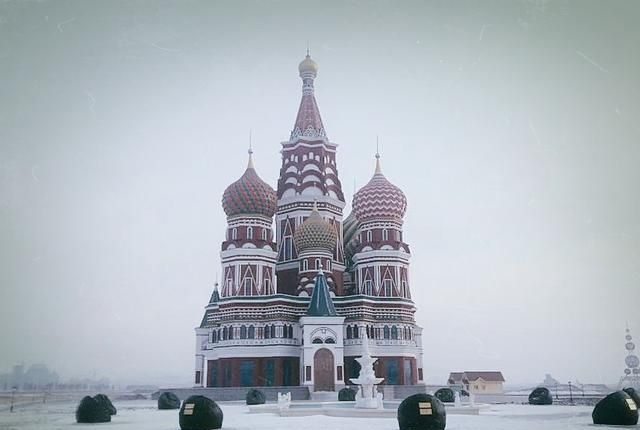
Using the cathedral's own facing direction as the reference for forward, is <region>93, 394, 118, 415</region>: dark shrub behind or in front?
in front

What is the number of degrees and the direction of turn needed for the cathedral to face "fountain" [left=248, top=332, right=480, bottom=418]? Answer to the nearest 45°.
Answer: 0° — it already faces it

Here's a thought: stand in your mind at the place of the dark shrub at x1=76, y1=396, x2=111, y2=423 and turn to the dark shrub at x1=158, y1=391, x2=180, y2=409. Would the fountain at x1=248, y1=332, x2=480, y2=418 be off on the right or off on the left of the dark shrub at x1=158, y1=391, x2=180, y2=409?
right

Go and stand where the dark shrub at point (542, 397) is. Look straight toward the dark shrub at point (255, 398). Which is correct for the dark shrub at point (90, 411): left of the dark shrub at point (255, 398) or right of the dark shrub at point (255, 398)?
left

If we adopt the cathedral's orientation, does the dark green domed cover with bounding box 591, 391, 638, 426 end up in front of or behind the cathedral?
in front

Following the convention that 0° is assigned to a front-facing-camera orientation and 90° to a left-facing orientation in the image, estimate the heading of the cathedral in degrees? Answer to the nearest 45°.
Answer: approximately 0°

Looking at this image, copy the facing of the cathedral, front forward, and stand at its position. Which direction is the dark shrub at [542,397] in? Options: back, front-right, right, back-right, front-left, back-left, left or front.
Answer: front-left

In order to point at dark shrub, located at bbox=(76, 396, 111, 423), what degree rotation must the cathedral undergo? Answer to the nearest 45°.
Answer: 0° — it already faces it
